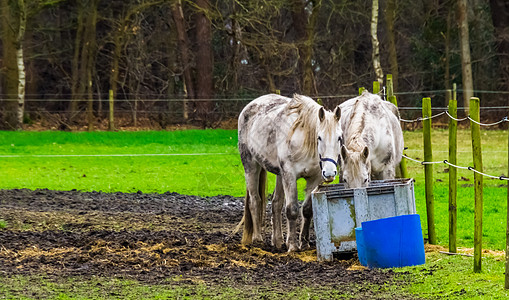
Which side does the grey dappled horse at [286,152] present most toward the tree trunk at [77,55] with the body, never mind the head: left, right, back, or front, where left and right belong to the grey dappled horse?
back

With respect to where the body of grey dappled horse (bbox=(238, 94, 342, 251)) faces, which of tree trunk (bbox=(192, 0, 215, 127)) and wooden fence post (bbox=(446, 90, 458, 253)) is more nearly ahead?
the wooden fence post

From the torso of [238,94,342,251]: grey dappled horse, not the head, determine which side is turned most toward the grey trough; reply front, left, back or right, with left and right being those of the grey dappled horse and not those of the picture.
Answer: front

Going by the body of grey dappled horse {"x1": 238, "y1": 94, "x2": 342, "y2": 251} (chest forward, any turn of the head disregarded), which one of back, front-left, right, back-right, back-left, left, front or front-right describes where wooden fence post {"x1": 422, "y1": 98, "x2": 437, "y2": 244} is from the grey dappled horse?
front-left

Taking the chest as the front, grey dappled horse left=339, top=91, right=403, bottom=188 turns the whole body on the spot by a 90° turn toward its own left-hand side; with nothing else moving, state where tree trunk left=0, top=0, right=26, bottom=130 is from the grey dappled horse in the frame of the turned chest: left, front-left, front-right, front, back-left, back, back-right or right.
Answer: back-left

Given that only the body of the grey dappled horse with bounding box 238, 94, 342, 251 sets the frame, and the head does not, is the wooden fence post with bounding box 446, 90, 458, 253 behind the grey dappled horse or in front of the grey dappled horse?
in front

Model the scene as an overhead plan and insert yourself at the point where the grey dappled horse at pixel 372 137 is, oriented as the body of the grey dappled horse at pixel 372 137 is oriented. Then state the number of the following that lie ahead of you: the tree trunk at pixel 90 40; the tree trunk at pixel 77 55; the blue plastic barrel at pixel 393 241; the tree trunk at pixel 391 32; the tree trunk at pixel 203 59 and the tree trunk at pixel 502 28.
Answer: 1

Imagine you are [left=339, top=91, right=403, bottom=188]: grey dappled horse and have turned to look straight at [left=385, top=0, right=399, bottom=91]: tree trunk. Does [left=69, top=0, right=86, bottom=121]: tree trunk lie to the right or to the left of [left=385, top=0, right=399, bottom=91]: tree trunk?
left

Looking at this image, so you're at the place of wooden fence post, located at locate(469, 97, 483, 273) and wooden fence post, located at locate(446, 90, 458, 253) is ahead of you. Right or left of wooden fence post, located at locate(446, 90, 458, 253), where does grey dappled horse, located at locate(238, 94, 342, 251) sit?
left

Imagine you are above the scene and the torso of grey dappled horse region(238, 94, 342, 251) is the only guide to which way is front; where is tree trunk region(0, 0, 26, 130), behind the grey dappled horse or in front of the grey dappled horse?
behind

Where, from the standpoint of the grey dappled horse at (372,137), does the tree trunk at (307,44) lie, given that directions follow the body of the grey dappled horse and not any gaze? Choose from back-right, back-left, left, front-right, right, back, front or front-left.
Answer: back

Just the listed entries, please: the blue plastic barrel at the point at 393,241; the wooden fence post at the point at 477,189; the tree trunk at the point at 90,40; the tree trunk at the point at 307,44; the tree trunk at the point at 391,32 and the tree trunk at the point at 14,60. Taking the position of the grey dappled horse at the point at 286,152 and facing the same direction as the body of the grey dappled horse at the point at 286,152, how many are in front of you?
2

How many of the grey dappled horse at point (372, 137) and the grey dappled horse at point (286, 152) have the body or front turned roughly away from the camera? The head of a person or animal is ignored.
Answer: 0

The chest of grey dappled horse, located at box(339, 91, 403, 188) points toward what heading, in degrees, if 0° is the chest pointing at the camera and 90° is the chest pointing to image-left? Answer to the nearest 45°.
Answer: approximately 0°

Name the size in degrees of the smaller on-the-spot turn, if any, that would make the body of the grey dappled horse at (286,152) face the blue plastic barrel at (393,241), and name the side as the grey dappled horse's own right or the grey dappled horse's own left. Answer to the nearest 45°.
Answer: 0° — it already faces it
